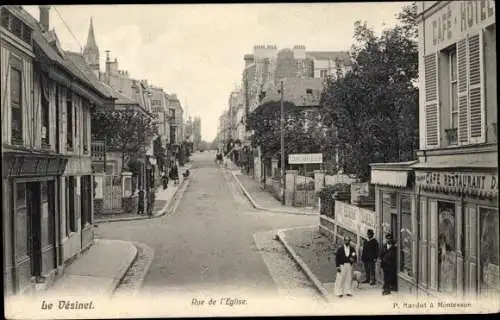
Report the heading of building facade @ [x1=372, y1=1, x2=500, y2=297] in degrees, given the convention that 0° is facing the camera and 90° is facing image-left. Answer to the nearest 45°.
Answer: approximately 45°

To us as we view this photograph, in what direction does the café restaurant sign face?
facing the viewer and to the left of the viewer

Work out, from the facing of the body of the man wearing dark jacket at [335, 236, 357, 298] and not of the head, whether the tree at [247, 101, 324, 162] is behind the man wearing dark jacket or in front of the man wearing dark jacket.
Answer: behind

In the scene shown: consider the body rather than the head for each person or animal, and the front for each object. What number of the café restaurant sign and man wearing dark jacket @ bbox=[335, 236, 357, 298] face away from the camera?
0

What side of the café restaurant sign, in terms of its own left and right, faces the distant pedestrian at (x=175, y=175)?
right

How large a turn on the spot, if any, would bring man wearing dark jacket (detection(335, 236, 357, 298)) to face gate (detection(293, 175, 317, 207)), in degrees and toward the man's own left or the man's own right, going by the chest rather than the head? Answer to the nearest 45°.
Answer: approximately 180°

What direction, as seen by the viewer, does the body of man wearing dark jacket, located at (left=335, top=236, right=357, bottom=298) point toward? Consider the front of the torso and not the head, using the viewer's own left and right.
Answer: facing the viewer

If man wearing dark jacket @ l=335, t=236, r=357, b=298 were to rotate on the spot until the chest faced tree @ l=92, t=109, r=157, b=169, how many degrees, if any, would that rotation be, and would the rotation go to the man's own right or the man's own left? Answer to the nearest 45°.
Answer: approximately 135° to the man's own right
